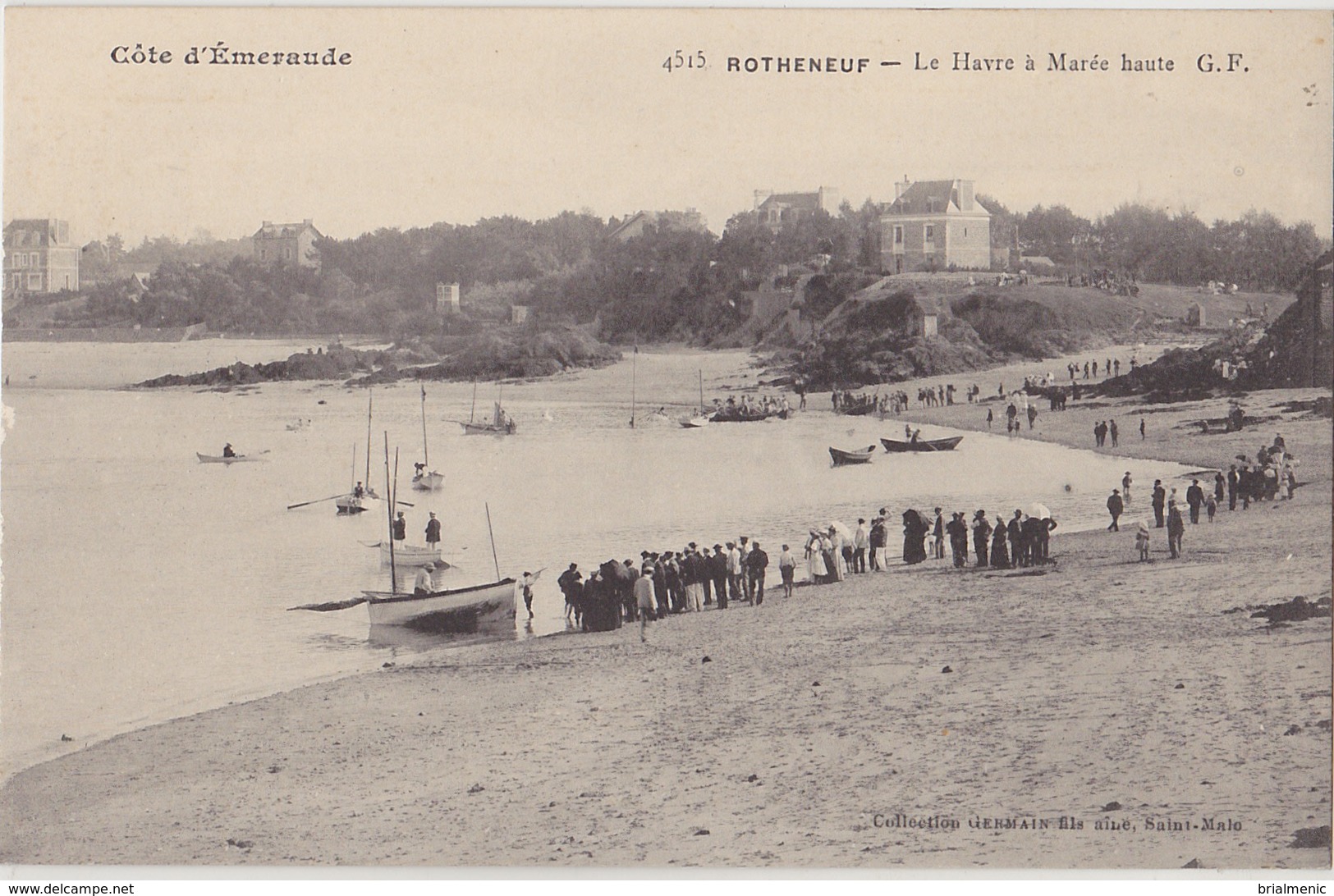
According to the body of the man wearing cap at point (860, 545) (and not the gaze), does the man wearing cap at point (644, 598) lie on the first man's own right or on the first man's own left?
on the first man's own left

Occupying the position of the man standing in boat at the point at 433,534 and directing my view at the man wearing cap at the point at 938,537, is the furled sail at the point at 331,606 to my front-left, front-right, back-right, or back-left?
back-right

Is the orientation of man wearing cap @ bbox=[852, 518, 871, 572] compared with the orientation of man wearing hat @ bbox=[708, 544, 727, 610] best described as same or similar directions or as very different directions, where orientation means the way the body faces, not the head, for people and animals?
same or similar directions

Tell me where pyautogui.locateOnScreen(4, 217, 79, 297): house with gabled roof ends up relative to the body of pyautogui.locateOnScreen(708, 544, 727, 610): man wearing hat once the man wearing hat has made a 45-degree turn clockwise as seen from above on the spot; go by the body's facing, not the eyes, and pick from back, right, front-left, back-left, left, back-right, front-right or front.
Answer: left

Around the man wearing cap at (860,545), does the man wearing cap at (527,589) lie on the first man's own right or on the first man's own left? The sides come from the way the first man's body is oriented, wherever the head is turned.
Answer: on the first man's own left

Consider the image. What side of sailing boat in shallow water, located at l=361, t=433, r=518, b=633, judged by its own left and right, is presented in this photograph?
right

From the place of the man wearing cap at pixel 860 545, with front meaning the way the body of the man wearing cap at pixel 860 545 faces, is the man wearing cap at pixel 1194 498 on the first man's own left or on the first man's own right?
on the first man's own right

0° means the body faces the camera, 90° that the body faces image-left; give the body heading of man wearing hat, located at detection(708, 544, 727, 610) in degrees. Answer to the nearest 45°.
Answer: approximately 135°

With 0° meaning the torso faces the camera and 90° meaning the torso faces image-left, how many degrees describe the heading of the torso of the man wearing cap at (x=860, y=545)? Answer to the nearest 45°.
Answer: approximately 135°
